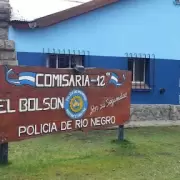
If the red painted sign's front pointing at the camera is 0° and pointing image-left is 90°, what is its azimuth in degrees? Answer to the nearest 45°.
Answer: approximately 315°
